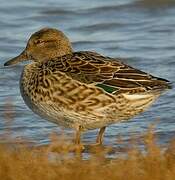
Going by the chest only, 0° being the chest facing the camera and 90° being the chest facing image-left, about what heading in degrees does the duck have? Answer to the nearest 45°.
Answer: approximately 90°
